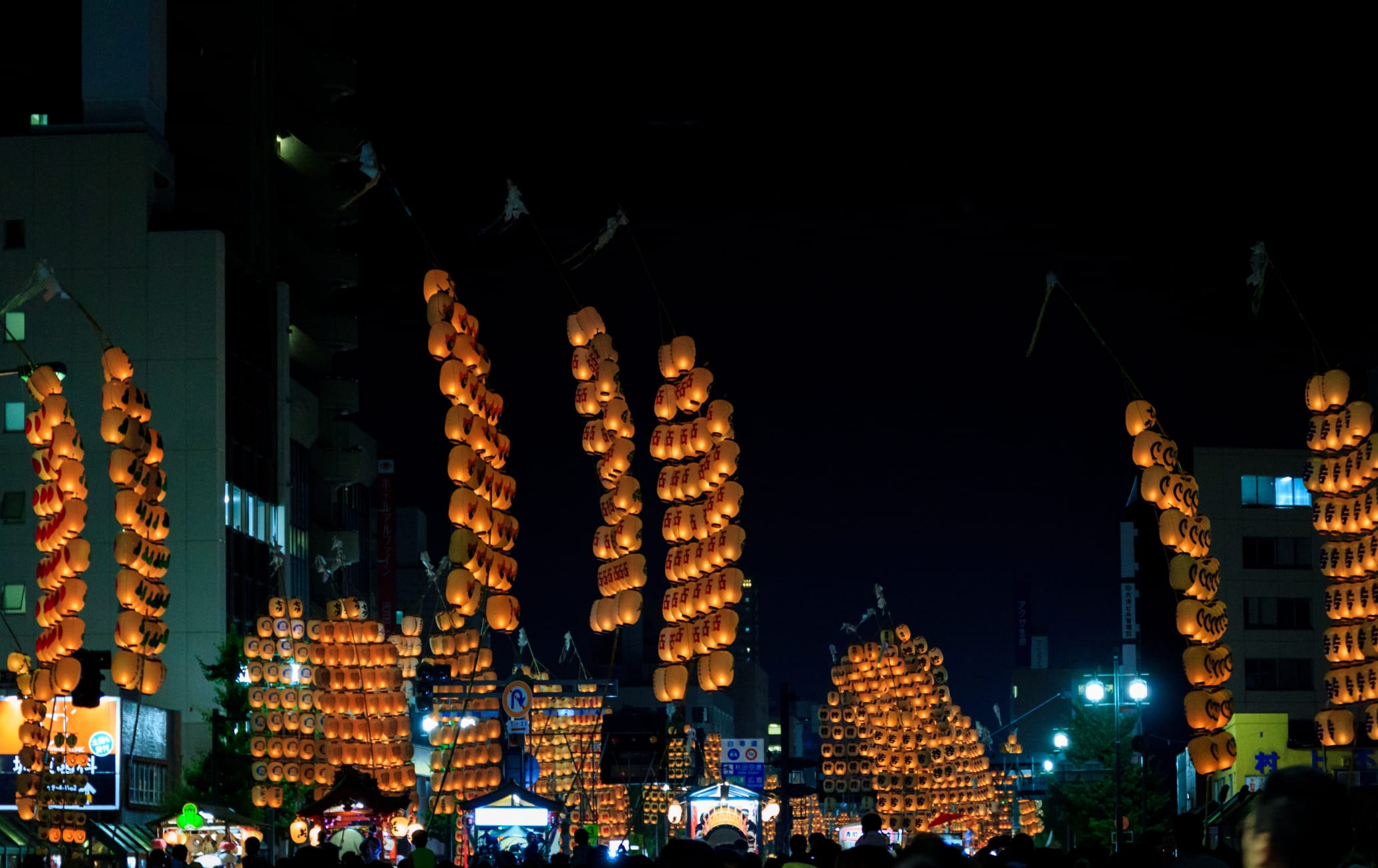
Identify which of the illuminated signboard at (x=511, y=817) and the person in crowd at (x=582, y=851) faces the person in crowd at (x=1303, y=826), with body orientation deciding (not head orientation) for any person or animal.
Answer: the illuminated signboard

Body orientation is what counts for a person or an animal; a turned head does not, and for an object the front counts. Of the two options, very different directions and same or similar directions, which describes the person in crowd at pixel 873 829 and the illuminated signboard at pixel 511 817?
very different directions

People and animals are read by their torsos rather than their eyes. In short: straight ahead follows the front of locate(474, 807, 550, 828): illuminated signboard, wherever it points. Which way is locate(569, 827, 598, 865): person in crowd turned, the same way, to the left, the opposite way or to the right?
the opposite way

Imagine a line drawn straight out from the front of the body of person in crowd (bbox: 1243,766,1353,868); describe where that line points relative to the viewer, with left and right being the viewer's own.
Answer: facing away from the viewer and to the left of the viewer

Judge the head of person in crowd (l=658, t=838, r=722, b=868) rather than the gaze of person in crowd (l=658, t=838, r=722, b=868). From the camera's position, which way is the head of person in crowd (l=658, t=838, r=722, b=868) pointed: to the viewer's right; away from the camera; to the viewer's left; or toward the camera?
away from the camera

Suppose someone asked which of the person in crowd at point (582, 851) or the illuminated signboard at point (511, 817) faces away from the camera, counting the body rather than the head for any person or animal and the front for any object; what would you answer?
the person in crowd

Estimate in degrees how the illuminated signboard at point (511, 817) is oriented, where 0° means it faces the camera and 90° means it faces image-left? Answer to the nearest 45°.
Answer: approximately 0°

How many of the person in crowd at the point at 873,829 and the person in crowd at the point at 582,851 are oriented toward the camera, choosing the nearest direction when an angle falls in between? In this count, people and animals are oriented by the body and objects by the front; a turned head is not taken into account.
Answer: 0

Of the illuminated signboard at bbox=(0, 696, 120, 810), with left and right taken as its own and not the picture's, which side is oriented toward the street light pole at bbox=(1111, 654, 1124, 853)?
left
